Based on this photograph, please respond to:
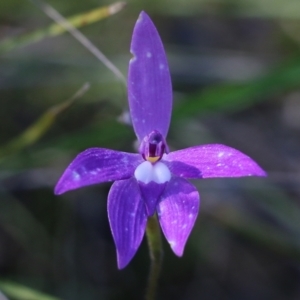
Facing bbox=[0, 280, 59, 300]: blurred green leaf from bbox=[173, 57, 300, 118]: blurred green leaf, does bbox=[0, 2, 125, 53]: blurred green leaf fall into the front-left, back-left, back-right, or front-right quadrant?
front-right

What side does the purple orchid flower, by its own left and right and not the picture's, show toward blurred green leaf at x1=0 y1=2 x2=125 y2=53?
back

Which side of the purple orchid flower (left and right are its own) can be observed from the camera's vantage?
front

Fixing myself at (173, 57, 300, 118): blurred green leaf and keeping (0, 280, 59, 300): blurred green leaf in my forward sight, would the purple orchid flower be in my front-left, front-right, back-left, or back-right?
front-left

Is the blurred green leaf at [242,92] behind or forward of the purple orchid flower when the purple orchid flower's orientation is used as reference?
behind
